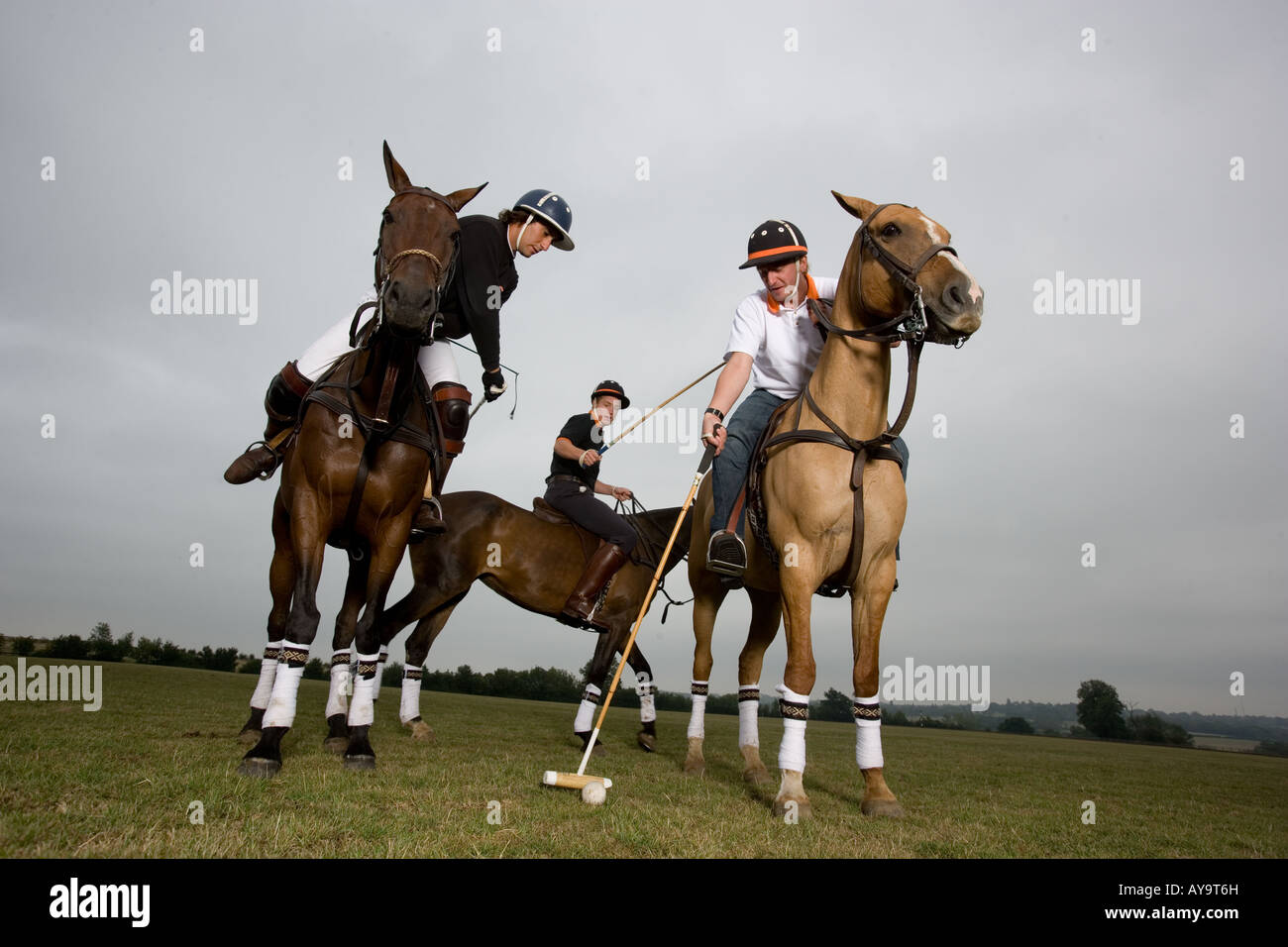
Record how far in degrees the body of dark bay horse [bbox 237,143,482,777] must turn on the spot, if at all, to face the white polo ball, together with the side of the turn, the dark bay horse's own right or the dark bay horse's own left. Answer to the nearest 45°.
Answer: approximately 45° to the dark bay horse's own left

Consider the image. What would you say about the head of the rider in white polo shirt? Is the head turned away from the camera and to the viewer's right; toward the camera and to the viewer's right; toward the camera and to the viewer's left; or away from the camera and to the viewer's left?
toward the camera and to the viewer's left

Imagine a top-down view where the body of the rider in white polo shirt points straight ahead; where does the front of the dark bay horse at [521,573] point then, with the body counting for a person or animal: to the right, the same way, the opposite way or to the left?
to the left

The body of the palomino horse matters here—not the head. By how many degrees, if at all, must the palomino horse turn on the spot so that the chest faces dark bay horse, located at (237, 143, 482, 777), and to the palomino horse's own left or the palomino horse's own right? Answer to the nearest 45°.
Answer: approximately 135° to the palomino horse's own right

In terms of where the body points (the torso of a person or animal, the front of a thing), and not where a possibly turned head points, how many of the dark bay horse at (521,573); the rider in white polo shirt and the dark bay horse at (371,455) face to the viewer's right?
1

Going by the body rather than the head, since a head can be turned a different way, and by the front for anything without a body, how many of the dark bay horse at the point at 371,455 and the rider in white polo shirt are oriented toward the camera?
2

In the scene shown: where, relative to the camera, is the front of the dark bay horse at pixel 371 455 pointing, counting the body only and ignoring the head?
toward the camera

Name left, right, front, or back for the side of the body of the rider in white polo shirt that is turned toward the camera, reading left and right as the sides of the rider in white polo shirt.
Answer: front

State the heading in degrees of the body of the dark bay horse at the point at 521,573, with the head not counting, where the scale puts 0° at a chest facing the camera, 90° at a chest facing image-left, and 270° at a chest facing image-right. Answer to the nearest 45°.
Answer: approximately 270°

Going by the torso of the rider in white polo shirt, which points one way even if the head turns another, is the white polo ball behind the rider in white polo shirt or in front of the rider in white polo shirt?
in front

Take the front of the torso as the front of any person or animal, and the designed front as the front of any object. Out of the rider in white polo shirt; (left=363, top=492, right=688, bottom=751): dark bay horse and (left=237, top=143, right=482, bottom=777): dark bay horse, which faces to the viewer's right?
(left=363, top=492, right=688, bottom=751): dark bay horse
